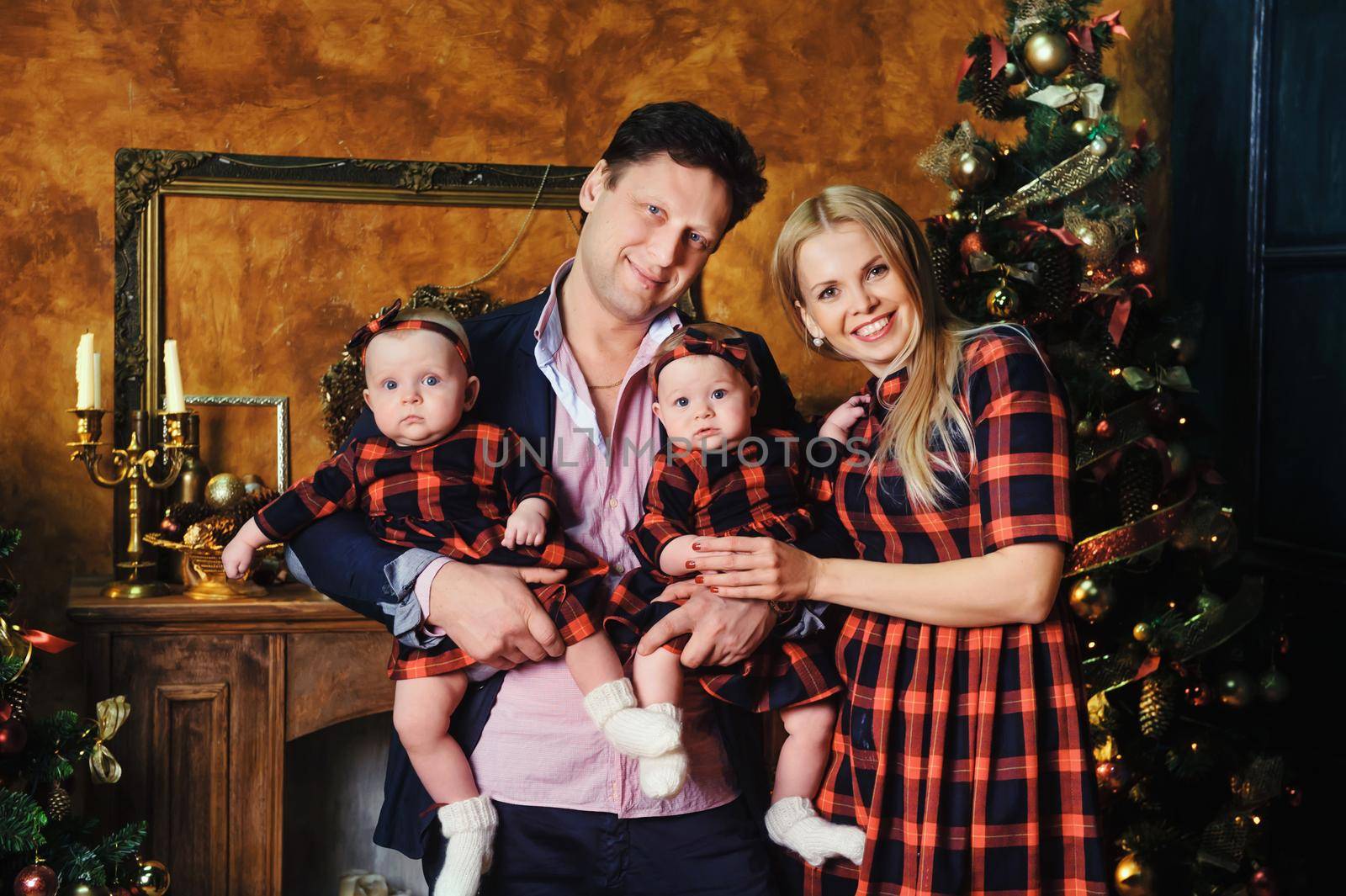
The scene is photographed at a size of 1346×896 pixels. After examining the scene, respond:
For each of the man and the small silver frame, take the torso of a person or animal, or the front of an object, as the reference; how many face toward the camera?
2

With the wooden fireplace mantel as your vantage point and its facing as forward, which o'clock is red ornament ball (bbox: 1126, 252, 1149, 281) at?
The red ornament ball is roughly at 10 o'clock from the wooden fireplace mantel.

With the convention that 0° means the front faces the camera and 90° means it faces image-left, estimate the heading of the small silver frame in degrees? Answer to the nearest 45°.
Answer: approximately 0°

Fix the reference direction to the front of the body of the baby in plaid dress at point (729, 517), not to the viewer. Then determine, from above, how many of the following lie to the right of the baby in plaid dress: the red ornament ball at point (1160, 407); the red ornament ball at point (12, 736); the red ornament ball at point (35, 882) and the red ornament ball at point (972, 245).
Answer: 2

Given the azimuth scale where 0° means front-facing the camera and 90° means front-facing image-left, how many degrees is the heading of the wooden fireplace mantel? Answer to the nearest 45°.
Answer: approximately 0°

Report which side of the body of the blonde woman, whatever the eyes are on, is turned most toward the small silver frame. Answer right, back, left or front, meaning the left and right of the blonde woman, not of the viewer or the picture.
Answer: right
